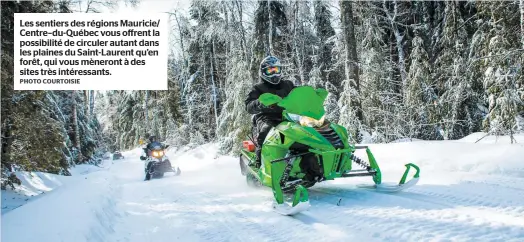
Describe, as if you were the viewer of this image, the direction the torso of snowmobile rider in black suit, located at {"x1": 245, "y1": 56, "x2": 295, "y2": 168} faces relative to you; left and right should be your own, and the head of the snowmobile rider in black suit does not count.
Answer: facing the viewer and to the right of the viewer

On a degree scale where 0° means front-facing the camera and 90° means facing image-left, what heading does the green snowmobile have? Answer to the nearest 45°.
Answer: approximately 315°
